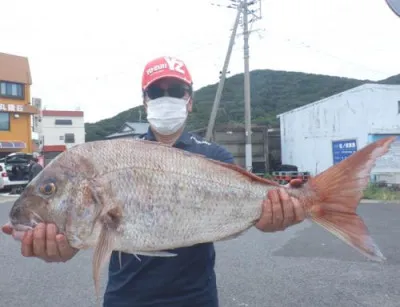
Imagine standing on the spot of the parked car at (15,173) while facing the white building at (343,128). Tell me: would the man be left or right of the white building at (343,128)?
right

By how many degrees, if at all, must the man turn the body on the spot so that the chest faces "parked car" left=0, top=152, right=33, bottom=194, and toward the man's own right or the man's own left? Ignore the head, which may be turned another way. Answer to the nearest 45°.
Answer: approximately 180°

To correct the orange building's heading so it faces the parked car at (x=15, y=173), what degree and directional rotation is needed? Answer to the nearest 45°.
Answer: approximately 45° to its right

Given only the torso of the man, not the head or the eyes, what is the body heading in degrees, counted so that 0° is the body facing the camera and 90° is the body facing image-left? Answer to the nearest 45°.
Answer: approximately 0°

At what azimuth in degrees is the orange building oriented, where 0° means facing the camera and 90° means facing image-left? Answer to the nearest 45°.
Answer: approximately 315°
